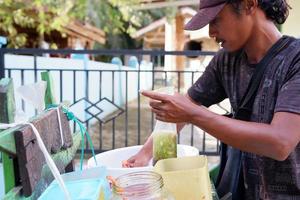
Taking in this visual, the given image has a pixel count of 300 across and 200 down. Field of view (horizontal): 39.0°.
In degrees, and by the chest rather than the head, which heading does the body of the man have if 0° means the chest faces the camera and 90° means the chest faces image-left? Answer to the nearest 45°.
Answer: approximately 45°

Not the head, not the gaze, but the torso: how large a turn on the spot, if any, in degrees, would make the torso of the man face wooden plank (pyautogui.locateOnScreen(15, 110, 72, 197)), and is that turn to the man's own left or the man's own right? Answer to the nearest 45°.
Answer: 0° — they already face it

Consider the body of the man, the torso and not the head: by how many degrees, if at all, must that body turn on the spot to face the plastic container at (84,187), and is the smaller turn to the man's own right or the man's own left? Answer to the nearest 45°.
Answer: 0° — they already face it

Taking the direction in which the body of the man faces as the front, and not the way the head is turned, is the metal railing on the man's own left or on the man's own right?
on the man's own right

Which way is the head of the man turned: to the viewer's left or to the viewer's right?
to the viewer's left
